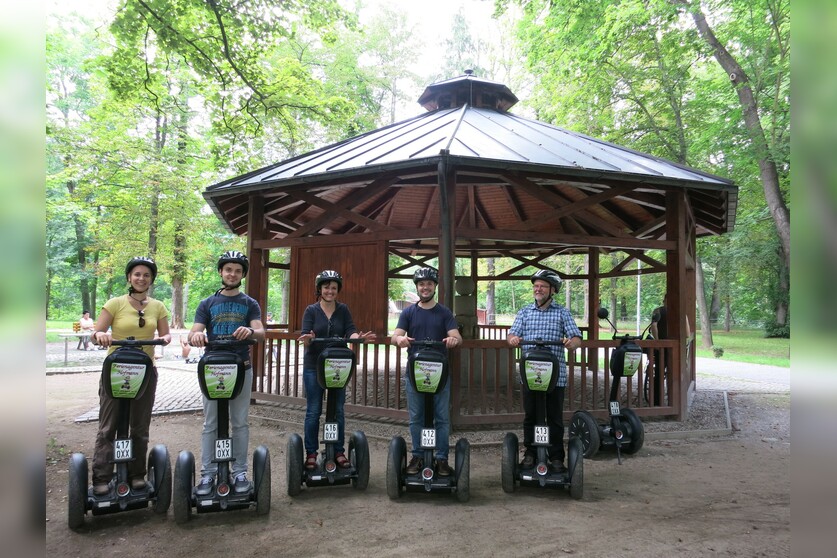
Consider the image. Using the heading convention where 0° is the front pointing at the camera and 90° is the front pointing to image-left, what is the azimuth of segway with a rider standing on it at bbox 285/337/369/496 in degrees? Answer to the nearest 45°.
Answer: approximately 0°

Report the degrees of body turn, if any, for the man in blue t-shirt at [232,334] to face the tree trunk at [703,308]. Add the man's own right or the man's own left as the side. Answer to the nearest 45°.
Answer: approximately 135° to the man's own left

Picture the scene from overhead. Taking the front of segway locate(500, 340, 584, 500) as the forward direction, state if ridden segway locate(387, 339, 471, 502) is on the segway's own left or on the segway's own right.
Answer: on the segway's own right

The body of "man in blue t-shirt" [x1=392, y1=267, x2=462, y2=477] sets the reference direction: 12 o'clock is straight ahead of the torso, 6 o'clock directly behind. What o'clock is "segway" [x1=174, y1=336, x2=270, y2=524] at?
The segway is roughly at 2 o'clock from the man in blue t-shirt.
